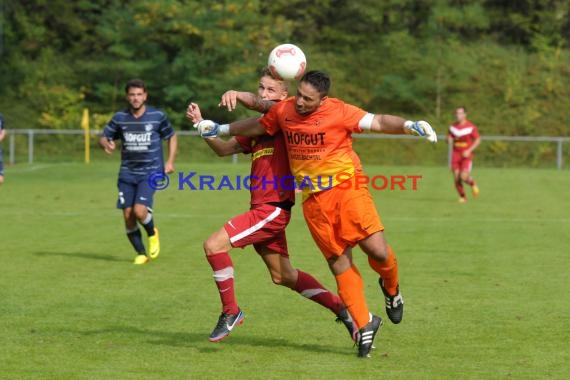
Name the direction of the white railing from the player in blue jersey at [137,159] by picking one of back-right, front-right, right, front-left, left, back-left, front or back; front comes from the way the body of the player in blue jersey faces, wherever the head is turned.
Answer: back

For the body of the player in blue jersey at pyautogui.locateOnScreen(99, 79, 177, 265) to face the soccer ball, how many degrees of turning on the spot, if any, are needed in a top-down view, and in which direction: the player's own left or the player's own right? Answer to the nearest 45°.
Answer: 0° — they already face it

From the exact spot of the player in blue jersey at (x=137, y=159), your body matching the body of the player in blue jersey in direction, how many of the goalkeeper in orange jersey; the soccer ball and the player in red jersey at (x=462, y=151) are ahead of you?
2

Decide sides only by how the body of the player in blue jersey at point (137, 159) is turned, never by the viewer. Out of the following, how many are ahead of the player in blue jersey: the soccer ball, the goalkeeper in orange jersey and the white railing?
2

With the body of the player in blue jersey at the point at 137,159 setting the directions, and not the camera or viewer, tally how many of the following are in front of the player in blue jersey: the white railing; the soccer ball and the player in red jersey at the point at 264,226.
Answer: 2

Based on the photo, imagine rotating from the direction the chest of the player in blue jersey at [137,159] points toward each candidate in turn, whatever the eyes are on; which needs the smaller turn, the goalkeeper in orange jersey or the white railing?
the goalkeeper in orange jersey

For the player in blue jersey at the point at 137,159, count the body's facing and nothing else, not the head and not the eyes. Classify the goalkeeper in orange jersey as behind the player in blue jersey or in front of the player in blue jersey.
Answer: in front

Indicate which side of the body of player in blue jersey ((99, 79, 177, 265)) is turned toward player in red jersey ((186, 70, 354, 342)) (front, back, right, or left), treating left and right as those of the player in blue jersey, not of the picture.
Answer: front

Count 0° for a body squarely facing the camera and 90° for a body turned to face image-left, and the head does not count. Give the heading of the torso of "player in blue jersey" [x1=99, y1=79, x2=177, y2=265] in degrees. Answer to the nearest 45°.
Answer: approximately 0°

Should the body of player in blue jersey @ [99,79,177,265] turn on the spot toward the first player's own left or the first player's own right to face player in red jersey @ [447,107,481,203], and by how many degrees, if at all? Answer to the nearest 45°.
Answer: approximately 135° to the first player's own left
